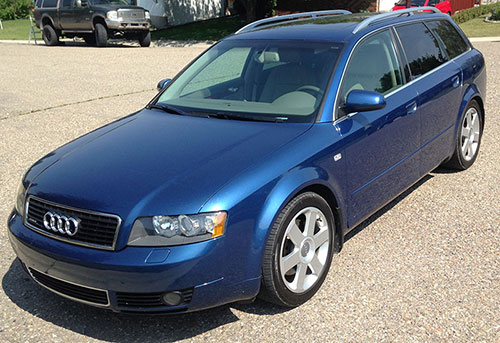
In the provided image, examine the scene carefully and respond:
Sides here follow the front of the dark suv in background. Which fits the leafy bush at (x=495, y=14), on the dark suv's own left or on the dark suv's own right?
on the dark suv's own left

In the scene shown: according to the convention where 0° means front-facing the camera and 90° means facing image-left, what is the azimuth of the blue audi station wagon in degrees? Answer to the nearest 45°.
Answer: approximately 45°

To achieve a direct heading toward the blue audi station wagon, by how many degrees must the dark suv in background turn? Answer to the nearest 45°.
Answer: approximately 45° to its right

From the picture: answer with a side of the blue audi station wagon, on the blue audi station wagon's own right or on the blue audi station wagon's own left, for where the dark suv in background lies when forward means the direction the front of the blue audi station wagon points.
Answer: on the blue audi station wagon's own right

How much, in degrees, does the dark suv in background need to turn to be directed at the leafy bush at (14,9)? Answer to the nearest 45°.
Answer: approximately 135° to its left

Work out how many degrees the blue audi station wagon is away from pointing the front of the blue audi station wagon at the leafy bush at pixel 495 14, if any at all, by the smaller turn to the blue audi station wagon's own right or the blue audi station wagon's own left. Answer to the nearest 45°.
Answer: approximately 180°

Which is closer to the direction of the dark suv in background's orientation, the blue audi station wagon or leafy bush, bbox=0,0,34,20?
the blue audi station wagon

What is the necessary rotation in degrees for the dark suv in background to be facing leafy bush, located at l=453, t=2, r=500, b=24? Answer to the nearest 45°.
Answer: approximately 45° to its left

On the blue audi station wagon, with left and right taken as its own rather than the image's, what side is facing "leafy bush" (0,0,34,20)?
right

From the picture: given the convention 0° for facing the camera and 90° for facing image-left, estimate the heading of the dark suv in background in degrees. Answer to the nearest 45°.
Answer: approximately 315°
